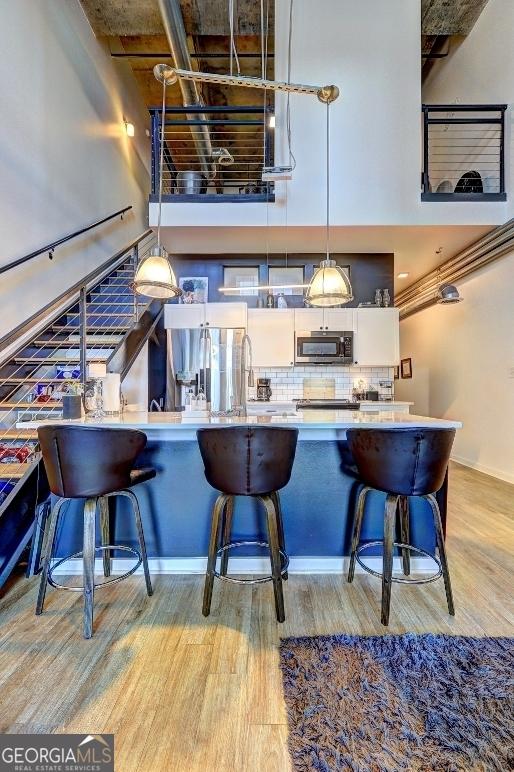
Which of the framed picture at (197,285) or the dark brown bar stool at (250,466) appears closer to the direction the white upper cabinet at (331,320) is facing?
the dark brown bar stool

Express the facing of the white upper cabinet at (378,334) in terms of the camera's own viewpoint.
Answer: facing the viewer

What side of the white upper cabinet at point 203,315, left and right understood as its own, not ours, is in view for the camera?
front

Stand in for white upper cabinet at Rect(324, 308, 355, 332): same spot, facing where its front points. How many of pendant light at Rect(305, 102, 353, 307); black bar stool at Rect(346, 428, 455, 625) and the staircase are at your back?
0

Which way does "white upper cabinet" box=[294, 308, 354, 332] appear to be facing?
toward the camera

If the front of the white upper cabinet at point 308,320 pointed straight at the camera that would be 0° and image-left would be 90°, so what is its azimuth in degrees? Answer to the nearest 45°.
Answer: approximately 0°

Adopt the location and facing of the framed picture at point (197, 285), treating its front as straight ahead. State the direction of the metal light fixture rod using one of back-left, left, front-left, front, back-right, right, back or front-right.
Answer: front

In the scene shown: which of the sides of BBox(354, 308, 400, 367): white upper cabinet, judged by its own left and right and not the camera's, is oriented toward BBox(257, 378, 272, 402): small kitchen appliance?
right

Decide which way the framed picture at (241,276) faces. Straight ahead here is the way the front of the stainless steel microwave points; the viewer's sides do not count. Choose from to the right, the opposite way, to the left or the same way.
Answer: the same way

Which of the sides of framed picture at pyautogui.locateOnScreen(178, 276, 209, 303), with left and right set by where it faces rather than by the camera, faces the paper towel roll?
front

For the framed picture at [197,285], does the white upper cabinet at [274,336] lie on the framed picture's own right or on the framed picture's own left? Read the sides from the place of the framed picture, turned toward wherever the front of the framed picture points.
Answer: on the framed picture's own left
